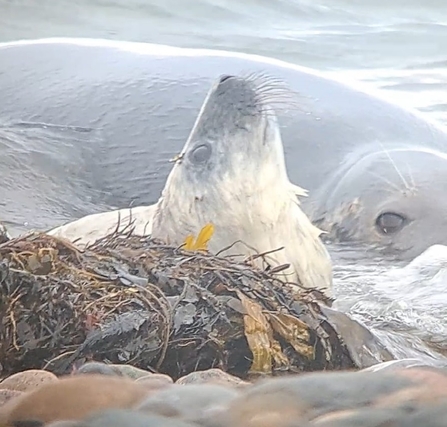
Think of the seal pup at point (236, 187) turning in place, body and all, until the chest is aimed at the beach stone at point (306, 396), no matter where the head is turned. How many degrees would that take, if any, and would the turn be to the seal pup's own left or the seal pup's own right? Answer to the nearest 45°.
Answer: approximately 90° to the seal pup's own right

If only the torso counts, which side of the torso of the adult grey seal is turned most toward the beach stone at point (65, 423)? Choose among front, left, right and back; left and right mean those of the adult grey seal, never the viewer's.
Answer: right

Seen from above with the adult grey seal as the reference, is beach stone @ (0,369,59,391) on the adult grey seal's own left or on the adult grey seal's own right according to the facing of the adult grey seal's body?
on the adult grey seal's own right

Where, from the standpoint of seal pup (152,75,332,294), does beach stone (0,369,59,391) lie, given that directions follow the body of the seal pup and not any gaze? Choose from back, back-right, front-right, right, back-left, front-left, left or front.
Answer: right

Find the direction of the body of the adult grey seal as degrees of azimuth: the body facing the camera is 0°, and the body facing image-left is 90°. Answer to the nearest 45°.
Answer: approximately 270°

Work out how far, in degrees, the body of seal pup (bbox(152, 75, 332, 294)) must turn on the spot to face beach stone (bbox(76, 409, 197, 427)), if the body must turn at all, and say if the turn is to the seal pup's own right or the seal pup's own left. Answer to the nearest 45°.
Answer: approximately 90° to the seal pup's own right

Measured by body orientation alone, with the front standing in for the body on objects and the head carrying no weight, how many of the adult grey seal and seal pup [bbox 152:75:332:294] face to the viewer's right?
2

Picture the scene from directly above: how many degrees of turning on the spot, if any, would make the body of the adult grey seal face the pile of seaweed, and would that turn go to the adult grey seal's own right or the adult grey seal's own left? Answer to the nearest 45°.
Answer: approximately 90° to the adult grey seal's own right

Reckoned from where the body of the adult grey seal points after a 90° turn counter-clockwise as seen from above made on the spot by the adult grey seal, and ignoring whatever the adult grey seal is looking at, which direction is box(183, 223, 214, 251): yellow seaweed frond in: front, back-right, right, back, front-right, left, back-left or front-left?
back

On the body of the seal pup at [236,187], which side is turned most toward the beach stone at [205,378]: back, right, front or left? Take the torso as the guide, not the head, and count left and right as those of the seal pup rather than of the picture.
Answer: right

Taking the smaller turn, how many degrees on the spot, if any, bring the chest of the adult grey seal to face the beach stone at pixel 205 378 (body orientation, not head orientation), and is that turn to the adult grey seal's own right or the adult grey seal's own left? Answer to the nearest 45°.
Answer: approximately 90° to the adult grey seal's own right
